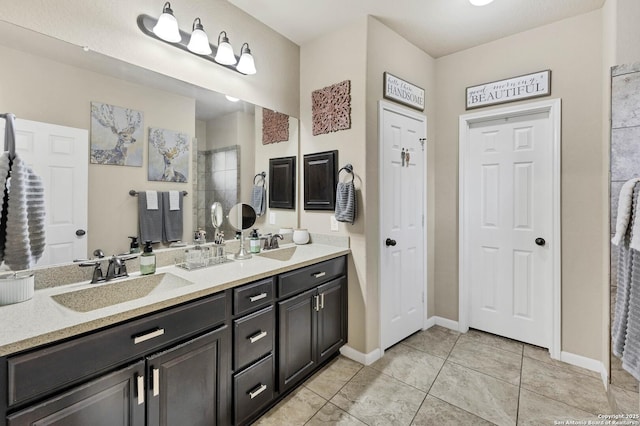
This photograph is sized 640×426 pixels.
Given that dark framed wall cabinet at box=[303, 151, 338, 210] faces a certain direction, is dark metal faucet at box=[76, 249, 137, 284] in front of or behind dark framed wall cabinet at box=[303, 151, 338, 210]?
in front

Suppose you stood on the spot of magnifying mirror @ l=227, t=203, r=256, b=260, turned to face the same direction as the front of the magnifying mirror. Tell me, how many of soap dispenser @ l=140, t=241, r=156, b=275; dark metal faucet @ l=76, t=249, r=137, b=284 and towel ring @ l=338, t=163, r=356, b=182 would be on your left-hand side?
1

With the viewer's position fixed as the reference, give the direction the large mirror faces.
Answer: facing the viewer and to the right of the viewer

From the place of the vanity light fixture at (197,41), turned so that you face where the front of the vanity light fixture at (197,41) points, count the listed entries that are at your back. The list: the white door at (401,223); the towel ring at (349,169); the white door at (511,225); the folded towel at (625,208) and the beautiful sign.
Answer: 0

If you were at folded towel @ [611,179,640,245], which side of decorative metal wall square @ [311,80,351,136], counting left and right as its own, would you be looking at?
left

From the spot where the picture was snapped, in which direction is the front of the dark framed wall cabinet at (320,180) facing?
facing the viewer and to the left of the viewer

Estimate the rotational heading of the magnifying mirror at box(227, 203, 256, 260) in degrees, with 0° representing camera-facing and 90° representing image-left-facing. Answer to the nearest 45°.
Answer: approximately 0°

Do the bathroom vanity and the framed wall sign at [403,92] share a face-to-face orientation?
no

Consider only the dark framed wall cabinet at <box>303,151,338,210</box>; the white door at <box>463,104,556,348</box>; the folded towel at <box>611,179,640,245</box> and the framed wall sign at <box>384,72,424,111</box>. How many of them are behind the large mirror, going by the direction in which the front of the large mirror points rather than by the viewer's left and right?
0
